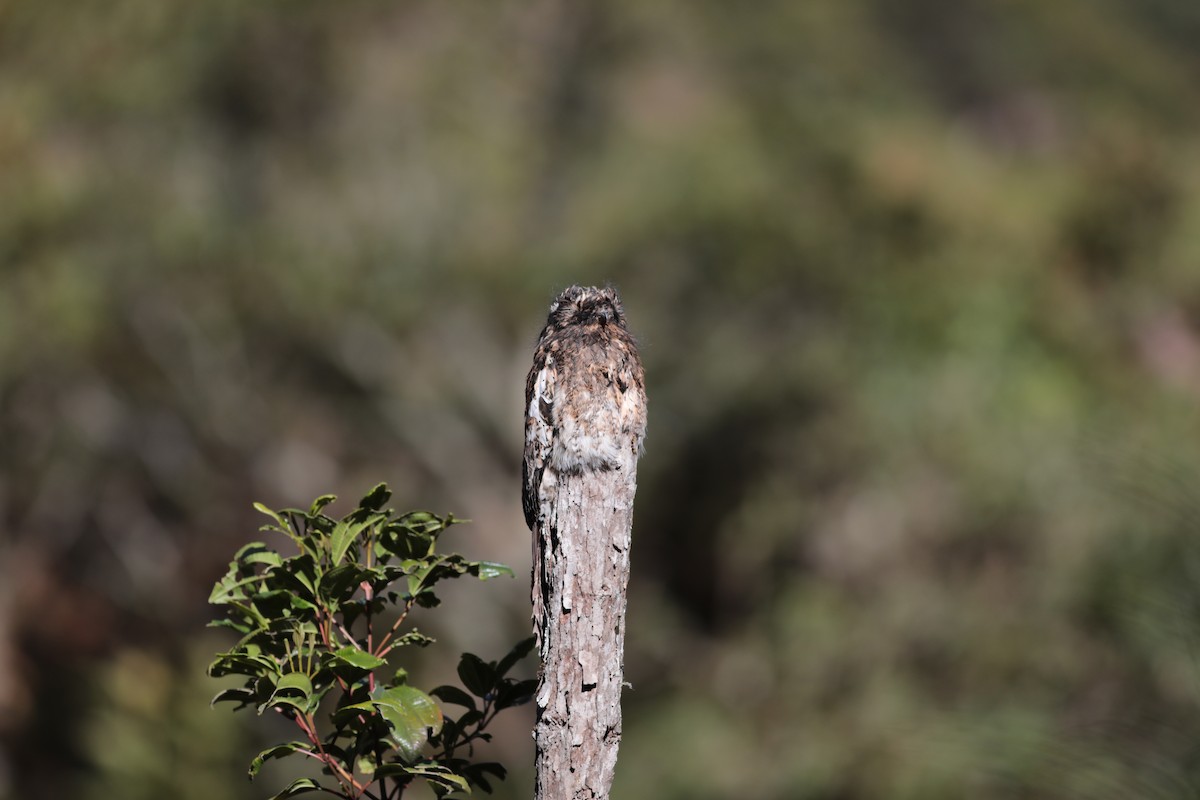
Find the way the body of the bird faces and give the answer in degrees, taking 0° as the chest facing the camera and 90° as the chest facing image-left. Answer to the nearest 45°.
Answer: approximately 315°
